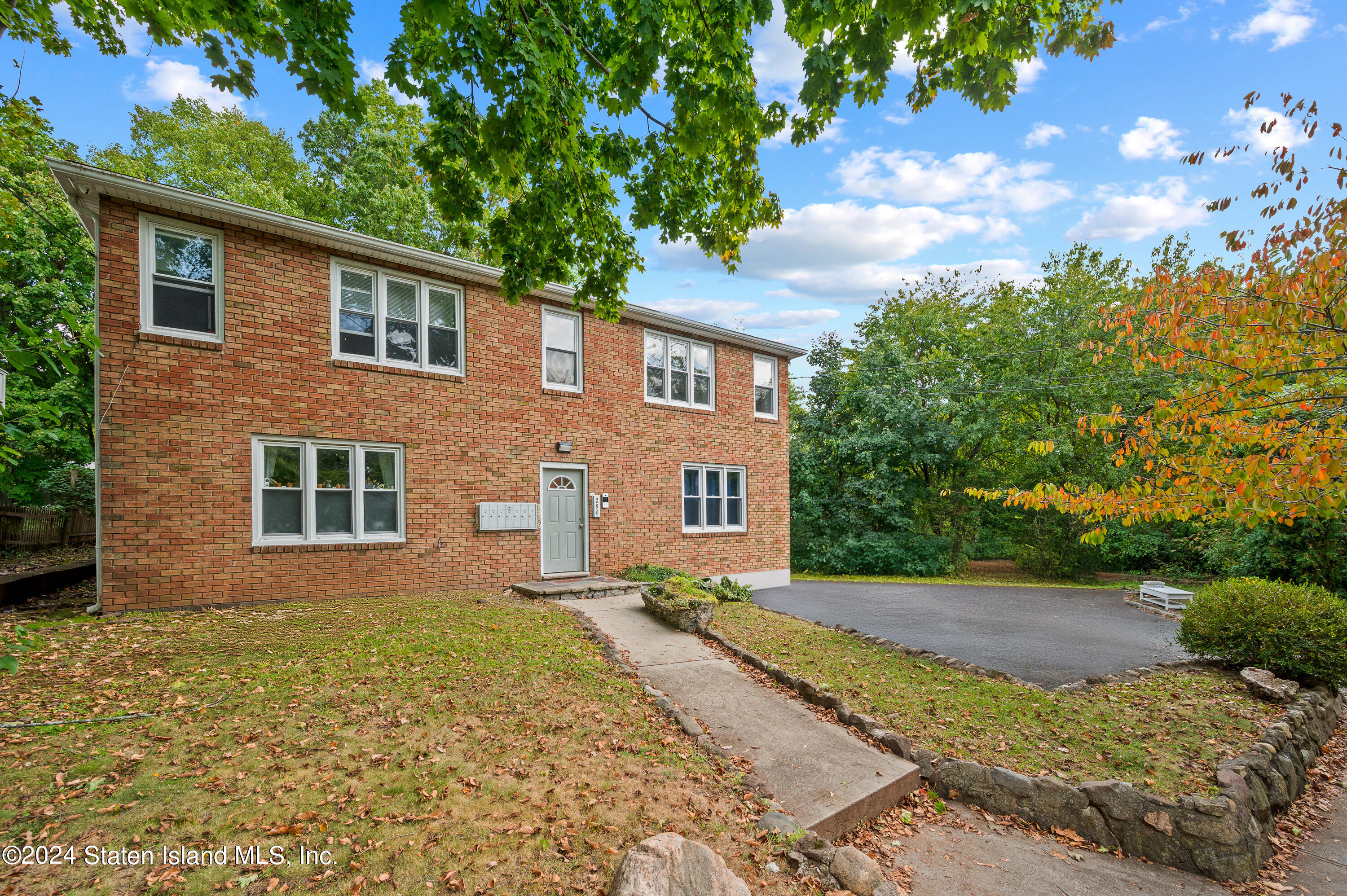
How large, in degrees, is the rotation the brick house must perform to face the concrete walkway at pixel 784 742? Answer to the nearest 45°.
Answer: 0° — it already faces it

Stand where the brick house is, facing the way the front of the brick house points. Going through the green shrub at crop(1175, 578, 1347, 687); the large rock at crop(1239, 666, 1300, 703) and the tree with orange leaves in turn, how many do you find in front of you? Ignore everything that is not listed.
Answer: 3

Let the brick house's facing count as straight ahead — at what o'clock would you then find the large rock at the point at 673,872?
The large rock is roughly at 1 o'clock from the brick house.

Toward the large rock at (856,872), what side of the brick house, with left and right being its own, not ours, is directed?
front

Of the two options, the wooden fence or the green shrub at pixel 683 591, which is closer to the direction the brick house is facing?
the green shrub

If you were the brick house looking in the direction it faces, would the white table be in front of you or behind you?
in front

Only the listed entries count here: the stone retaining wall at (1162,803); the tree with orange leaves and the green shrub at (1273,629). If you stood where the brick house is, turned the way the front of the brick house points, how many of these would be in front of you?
3

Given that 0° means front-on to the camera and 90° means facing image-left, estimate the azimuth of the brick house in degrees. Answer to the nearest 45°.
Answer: approximately 315°

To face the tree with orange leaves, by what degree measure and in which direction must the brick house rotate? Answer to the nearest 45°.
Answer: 0° — it already faces it

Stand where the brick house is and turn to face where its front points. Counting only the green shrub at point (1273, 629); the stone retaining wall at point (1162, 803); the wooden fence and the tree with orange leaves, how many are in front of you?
3

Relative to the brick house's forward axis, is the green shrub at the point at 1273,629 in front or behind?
in front
